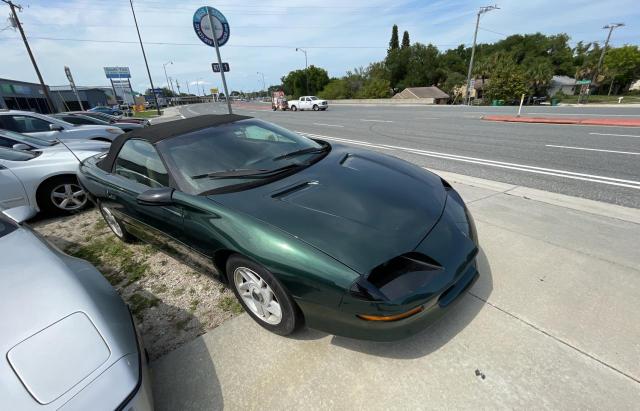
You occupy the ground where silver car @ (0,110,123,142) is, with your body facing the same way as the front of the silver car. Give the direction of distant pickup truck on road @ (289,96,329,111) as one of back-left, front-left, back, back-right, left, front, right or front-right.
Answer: front-left

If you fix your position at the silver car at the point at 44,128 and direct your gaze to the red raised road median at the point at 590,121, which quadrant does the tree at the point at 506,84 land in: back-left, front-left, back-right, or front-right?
front-left

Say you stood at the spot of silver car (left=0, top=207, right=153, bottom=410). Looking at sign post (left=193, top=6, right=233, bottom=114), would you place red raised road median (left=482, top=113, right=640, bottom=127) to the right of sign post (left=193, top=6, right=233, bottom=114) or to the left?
right

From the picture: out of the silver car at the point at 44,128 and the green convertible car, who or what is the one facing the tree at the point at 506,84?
the silver car

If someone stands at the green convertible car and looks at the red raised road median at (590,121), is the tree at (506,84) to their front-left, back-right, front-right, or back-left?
front-left

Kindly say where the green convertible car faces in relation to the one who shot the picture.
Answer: facing the viewer and to the right of the viewer

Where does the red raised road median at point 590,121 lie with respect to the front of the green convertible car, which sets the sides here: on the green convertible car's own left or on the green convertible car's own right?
on the green convertible car's own left

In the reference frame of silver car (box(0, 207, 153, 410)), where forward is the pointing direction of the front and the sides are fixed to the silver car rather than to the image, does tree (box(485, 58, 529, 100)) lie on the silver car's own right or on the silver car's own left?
on the silver car's own left

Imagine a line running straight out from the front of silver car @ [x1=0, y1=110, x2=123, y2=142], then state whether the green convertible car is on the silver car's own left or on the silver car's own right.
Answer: on the silver car's own right

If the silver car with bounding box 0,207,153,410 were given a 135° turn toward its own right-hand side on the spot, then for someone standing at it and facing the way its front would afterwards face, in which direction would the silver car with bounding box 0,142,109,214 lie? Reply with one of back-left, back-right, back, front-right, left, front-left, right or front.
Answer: right

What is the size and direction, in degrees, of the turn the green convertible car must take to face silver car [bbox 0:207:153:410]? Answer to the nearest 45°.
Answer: approximately 90° to its right

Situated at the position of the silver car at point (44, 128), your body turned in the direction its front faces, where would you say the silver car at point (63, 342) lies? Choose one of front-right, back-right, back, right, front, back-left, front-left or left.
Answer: right

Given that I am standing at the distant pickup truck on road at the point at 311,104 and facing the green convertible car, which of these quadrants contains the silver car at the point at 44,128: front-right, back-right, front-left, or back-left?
front-right

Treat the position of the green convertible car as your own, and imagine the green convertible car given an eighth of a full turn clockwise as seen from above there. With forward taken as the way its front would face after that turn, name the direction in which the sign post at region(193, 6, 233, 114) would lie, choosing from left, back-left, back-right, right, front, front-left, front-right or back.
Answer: back

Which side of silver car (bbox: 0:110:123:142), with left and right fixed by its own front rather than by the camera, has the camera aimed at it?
right

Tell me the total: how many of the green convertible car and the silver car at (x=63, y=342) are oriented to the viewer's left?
0

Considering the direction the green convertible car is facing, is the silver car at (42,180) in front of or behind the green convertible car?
behind

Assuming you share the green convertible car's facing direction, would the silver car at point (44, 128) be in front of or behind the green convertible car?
behind
